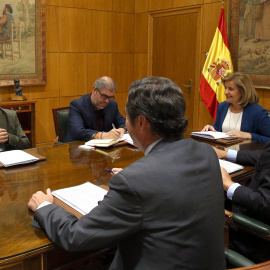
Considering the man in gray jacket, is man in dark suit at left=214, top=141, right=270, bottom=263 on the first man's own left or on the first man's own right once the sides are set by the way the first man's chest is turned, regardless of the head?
on the first man's own right

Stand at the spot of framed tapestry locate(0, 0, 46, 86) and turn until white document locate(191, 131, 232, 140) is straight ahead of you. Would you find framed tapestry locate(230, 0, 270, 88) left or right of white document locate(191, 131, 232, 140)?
left

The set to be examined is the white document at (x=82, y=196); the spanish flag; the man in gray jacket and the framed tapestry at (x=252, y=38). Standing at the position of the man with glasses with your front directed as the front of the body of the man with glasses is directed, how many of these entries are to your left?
2

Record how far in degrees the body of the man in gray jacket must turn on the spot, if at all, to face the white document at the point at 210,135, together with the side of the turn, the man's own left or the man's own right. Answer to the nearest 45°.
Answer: approximately 45° to the man's own right

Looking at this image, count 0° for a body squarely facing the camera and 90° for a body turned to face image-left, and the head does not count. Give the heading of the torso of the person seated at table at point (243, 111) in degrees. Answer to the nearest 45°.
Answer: approximately 45°

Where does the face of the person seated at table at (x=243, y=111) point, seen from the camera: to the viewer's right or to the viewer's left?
to the viewer's left

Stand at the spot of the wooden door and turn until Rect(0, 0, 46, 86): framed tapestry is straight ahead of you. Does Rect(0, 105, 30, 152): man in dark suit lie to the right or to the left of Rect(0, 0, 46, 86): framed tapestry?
left

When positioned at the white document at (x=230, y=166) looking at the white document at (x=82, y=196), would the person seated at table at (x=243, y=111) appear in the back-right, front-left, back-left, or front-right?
back-right

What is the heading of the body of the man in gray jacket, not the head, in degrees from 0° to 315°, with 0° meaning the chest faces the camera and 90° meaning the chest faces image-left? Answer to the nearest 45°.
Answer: approximately 135°
